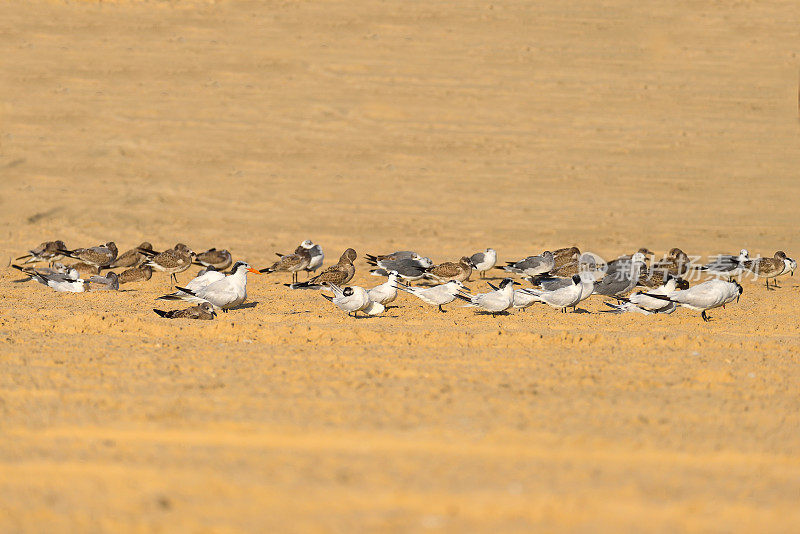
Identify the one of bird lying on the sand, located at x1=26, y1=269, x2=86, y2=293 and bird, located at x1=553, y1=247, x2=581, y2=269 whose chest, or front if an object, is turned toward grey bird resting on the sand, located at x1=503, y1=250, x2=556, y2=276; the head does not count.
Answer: bird lying on the sand, located at x1=26, y1=269, x2=86, y2=293

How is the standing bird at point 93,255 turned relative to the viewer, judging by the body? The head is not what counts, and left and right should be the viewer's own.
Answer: facing to the right of the viewer

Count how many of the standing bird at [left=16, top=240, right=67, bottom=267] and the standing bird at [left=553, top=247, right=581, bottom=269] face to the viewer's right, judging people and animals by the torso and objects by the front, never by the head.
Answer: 2

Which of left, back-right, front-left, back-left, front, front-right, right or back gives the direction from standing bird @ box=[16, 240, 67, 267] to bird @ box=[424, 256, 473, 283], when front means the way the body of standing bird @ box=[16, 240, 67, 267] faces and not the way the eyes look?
front-right

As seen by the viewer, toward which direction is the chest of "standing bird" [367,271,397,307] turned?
to the viewer's right

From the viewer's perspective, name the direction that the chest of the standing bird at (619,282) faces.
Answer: to the viewer's right

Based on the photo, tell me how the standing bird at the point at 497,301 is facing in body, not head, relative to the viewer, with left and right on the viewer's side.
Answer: facing to the right of the viewer

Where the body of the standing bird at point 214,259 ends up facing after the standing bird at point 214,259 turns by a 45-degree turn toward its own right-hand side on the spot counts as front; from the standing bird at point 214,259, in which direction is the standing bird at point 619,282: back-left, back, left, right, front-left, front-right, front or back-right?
front

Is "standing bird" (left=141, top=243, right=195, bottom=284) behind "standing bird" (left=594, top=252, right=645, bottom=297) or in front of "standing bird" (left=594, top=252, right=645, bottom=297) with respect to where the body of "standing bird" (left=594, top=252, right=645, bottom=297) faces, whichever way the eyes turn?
behind

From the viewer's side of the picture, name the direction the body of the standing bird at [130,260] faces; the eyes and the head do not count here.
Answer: to the viewer's right

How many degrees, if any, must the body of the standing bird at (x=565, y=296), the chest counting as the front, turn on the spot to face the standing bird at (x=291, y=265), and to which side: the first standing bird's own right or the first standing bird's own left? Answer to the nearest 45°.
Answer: approximately 135° to the first standing bird's own left

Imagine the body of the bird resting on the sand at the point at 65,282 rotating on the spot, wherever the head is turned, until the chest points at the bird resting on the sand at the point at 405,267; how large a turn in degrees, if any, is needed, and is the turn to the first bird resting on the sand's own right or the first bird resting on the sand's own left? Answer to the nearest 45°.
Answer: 0° — it already faces it

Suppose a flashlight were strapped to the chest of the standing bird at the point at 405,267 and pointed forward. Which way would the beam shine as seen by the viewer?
to the viewer's right

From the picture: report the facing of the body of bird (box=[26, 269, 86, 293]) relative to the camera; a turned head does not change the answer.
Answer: to the viewer's right

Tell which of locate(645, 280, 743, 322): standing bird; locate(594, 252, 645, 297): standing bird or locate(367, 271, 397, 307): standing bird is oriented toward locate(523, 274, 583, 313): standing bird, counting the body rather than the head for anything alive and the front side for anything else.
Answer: locate(367, 271, 397, 307): standing bird

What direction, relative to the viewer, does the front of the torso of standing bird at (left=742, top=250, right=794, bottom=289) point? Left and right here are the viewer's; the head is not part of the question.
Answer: facing to the right of the viewer

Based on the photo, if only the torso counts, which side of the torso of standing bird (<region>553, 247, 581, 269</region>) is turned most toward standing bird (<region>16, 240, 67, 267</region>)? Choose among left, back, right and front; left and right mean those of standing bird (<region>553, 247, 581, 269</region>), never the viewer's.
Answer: back

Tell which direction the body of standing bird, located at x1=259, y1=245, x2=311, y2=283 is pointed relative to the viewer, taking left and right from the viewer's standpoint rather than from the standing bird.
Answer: facing to the right of the viewer

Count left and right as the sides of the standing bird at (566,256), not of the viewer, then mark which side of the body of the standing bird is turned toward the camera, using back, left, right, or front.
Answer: right
